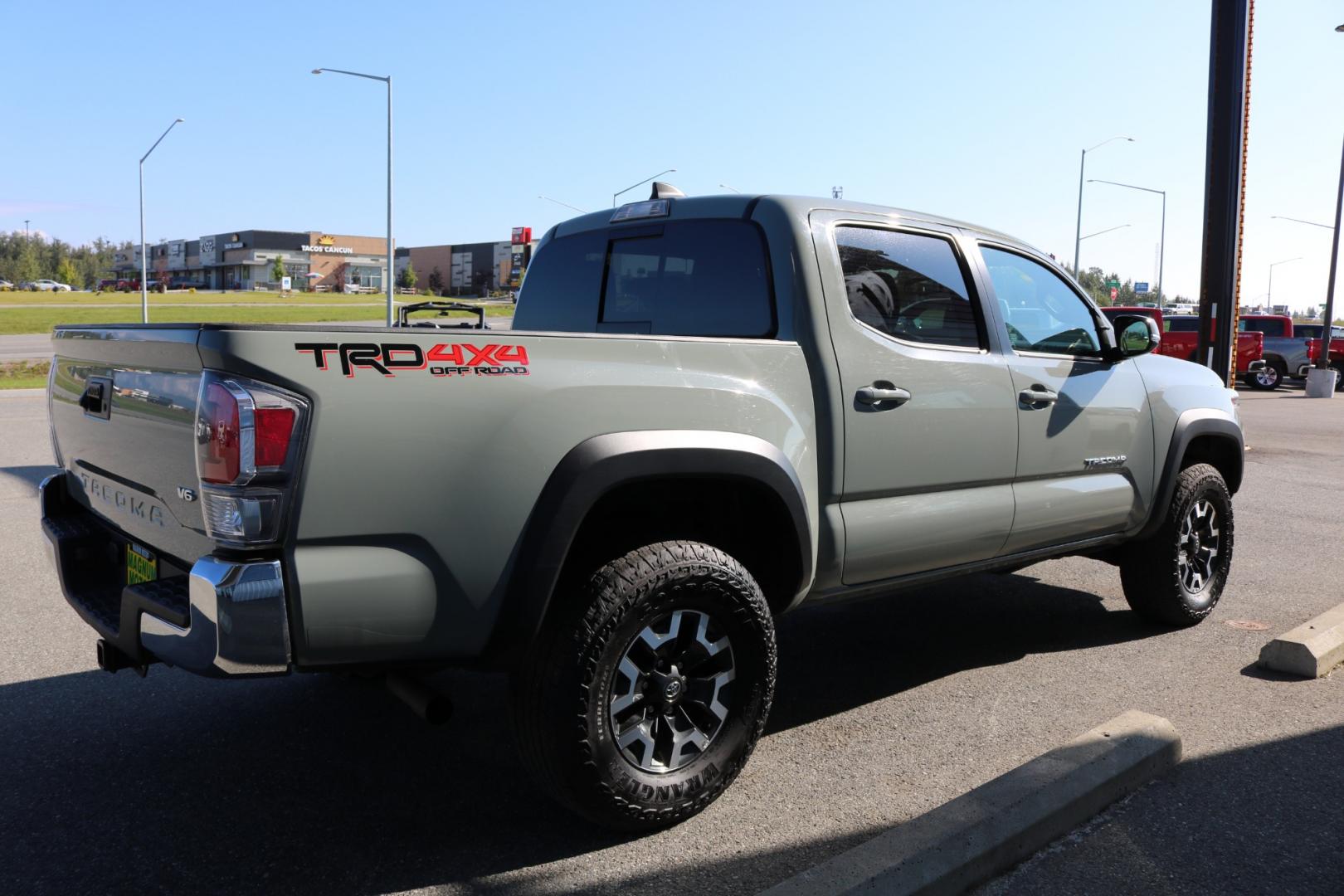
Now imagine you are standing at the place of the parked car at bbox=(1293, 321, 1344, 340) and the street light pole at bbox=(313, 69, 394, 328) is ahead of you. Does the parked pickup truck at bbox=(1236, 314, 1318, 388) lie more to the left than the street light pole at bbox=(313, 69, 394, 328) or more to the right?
left

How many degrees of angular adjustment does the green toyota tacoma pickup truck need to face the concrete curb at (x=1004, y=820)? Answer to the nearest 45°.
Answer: approximately 45° to its right

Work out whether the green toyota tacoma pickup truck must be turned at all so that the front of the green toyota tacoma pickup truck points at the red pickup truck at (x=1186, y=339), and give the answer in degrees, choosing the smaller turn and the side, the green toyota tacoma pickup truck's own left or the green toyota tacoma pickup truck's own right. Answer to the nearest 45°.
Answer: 0° — it already faces it

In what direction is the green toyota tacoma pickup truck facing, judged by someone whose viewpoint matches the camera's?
facing away from the viewer and to the right of the viewer

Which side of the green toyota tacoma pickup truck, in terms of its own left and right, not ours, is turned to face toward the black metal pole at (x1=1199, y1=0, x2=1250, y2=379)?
front

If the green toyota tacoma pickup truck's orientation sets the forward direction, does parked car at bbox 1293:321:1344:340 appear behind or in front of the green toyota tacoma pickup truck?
in front
